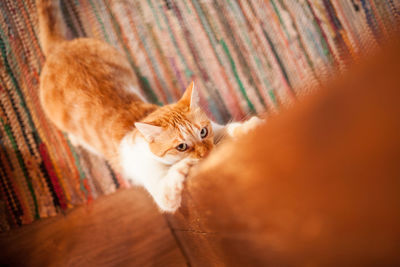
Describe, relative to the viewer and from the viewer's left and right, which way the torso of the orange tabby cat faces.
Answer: facing the viewer and to the right of the viewer
